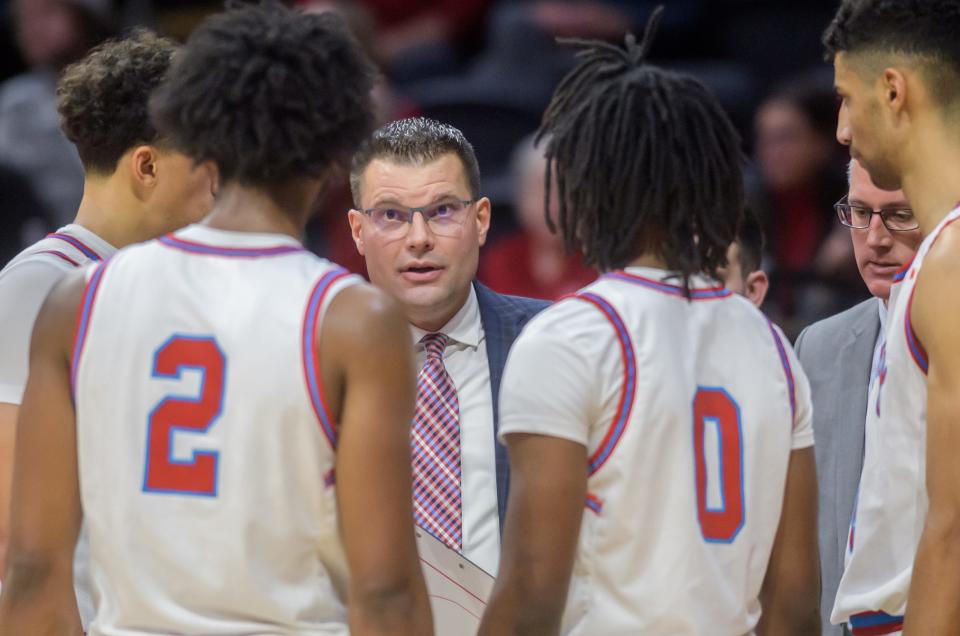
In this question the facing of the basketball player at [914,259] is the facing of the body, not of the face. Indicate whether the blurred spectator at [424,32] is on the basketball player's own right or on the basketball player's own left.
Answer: on the basketball player's own right

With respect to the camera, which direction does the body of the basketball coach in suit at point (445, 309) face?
toward the camera

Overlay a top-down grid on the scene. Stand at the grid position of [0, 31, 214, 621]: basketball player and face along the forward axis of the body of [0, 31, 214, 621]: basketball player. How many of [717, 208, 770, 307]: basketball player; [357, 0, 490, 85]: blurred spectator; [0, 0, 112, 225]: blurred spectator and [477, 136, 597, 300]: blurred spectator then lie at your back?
0

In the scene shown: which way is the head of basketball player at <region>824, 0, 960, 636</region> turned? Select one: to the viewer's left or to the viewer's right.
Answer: to the viewer's left

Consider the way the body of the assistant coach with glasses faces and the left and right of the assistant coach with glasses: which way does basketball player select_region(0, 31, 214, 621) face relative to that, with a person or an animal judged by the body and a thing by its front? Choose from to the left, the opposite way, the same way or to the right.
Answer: the opposite way

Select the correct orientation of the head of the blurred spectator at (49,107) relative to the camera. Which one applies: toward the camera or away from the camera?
toward the camera

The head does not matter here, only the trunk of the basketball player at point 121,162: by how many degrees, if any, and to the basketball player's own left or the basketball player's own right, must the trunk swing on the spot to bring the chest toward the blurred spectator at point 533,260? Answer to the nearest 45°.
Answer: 0° — they already face them

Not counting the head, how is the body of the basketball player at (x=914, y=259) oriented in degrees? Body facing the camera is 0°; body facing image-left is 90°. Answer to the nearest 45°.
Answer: approximately 90°

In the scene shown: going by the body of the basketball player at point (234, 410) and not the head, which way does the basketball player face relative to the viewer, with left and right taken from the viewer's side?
facing away from the viewer

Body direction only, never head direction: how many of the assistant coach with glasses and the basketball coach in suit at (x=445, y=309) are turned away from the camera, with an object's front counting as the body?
0

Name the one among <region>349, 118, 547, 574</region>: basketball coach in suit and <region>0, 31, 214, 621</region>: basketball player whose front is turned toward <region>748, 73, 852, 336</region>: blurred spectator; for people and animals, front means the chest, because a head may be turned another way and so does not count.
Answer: the basketball player

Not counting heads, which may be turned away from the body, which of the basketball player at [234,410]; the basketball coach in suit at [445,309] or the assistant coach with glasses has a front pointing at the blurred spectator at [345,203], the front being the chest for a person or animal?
the basketball player

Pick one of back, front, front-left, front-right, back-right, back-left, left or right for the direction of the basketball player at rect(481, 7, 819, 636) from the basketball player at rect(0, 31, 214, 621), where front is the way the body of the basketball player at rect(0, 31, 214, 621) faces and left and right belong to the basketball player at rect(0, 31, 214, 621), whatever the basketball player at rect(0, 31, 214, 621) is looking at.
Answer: right

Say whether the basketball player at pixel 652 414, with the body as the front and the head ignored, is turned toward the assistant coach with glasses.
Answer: no

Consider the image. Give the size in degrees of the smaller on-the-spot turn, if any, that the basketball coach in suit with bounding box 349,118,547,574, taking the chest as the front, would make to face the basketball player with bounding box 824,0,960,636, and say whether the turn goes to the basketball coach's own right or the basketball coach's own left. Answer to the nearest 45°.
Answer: approximately 45° to the basketball coach's own left
